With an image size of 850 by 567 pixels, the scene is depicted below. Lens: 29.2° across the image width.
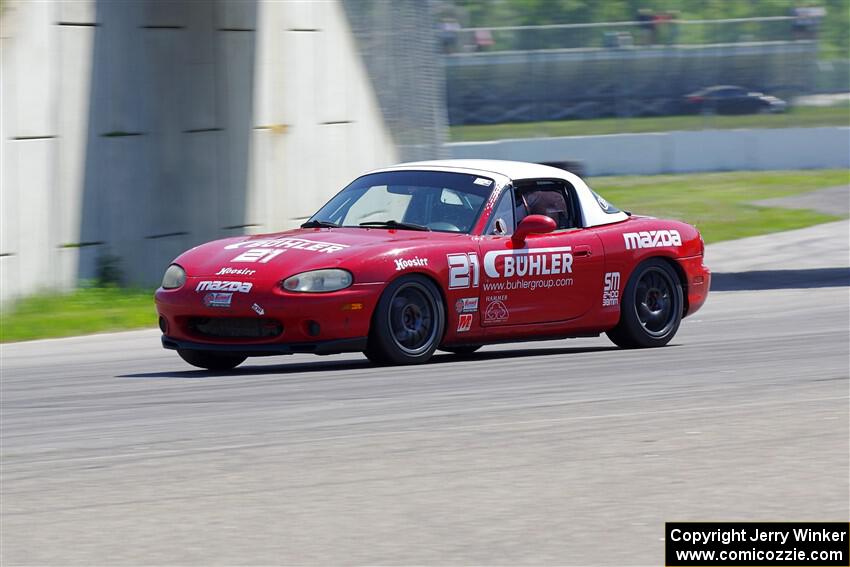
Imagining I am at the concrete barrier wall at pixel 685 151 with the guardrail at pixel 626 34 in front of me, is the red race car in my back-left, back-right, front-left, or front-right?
back-left

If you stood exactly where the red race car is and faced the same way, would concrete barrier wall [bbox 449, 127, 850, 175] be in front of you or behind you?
behind

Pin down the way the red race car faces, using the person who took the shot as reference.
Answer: facing the viewer and to the left of the viewer

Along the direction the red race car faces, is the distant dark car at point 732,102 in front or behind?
behind

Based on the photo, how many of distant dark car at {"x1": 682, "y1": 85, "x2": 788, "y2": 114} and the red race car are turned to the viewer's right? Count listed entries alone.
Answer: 1

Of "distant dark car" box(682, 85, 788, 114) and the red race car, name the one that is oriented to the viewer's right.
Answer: the distant dark car

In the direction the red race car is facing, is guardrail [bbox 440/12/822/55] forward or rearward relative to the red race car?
rearward

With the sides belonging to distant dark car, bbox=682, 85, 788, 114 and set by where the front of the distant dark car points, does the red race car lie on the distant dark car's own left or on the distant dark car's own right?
on the distant dark car's own right

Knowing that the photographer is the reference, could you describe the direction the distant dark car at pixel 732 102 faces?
facing to the right of the viewer
